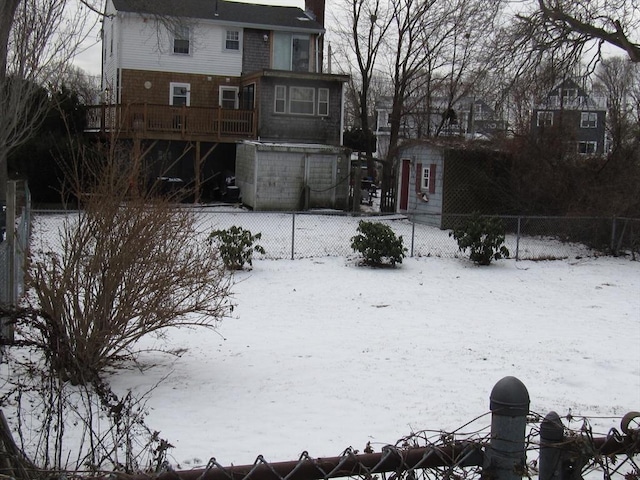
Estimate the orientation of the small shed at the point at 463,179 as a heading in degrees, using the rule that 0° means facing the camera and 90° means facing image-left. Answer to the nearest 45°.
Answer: approximately 45°

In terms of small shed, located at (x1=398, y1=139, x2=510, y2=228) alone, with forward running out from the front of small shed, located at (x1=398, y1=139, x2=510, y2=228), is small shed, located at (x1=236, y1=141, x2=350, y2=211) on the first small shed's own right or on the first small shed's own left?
on the first small shed's own right

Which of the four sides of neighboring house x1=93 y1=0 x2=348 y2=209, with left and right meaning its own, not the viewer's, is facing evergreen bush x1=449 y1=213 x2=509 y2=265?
back

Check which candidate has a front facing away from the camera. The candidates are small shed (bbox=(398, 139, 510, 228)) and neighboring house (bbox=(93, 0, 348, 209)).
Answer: the neighboring house

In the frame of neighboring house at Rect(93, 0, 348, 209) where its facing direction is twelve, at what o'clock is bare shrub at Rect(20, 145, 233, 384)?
The bare shrub is roughly at 6 o'clock from the neighboring house.

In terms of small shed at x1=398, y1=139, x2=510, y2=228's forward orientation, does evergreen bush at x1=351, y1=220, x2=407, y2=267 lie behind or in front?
in front

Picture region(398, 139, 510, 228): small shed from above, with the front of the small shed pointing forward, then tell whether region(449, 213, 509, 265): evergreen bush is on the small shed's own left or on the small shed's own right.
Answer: on the small shed's own left

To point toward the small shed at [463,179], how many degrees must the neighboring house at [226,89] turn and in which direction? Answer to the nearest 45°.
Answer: approximately 135° to its right

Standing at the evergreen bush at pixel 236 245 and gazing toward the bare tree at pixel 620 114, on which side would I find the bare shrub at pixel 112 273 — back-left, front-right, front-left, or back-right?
back-right

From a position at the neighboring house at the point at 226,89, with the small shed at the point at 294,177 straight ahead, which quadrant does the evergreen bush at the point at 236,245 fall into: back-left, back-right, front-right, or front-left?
front-right

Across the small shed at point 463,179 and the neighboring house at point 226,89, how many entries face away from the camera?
1

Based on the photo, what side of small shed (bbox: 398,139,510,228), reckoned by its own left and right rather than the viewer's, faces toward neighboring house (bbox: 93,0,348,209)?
front

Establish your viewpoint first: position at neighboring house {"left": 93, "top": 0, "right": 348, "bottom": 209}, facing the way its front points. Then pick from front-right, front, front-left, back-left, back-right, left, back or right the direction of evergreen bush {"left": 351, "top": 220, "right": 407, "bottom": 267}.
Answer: back

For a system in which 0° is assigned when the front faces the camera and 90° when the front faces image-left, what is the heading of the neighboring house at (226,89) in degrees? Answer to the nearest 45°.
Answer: approximately 180°
